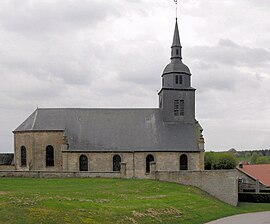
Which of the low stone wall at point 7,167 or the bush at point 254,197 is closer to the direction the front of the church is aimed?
the bush

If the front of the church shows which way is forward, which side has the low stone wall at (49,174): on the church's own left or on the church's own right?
on the church's own right

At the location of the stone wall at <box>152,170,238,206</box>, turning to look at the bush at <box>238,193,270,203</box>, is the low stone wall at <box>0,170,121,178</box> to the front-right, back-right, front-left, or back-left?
back-left

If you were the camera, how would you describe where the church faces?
facing to the right of the viewer

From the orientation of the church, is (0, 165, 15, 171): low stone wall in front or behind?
behind

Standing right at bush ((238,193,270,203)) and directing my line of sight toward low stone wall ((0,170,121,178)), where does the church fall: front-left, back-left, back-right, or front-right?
front-right

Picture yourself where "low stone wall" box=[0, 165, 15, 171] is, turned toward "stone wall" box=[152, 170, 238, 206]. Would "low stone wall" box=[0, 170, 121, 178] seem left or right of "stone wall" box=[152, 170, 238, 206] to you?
right

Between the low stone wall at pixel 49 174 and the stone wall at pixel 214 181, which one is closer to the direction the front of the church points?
the stone wall
